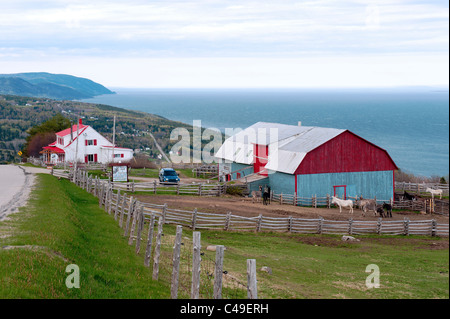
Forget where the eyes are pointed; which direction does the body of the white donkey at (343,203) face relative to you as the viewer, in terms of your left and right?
facing to the left of the viewer

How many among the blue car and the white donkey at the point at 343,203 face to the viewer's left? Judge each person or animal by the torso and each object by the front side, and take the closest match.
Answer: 1

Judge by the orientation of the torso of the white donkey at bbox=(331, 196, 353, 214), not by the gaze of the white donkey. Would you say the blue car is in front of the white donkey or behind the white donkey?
in front

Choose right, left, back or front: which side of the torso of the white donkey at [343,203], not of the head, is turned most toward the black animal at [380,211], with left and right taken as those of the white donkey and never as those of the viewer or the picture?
back

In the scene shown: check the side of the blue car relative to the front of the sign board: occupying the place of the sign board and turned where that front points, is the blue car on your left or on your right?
on your left

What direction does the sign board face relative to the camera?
toward the camera

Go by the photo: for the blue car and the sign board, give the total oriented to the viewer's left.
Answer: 0

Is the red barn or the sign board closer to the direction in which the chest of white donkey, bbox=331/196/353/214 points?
the sign board

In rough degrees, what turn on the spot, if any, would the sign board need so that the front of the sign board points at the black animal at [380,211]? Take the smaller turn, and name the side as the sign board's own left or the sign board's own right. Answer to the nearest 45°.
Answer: approximately 45° to the sign board's own left

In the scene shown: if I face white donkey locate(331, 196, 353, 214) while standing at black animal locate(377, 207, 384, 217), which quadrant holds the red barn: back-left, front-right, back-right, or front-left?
front-right

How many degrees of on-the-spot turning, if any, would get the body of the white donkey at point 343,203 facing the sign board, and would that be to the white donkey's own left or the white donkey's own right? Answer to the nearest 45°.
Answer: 0° — it already faces it

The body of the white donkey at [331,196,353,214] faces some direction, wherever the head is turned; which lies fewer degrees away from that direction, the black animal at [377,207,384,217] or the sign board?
the sign board

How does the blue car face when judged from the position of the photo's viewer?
facing the viewer and to the right of the viewer
